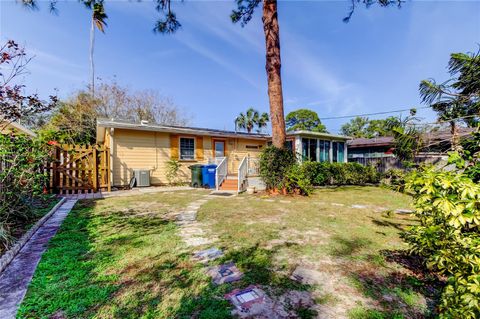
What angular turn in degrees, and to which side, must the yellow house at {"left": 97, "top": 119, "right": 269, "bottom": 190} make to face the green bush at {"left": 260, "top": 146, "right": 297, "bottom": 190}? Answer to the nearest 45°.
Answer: approximately 45° to its left

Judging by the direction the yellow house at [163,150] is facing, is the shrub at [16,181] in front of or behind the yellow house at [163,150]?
in front

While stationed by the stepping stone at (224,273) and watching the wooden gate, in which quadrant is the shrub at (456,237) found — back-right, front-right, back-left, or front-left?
back-right

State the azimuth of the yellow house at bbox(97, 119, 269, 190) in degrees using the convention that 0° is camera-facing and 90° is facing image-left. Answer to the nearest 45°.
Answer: approximately 0°

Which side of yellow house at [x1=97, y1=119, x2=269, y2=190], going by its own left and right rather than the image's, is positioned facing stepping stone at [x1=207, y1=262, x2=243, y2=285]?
front

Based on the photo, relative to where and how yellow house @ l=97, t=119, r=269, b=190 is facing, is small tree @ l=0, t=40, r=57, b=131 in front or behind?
in front

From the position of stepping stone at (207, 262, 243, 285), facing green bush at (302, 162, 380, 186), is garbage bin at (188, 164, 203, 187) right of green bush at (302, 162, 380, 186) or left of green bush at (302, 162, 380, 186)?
left

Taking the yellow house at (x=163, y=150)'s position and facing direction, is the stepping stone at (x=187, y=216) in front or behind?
in front

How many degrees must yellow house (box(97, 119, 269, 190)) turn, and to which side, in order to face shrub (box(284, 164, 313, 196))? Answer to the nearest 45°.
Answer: approximately 45° to its left

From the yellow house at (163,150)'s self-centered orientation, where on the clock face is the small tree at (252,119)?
The small tree is roughly at 7 o'clock from the yellow house.

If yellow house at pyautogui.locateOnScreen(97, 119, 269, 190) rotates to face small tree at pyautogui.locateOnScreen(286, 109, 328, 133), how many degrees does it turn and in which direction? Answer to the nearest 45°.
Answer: approximately 135° to its left

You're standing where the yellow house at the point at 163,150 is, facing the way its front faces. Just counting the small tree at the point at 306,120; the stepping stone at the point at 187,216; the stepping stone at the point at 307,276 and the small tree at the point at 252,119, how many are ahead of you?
2
